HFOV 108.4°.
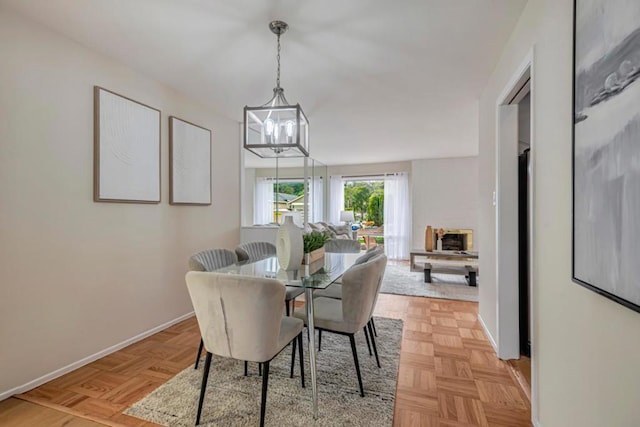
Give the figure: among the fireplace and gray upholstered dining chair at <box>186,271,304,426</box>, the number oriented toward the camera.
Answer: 1

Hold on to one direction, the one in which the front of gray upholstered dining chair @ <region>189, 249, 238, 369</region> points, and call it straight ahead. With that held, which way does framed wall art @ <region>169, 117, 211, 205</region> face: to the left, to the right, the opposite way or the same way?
the same way

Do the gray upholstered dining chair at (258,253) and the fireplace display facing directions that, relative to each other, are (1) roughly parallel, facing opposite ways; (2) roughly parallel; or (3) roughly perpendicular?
roughly perpendicular

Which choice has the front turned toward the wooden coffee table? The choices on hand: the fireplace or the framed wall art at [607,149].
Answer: the fireplace

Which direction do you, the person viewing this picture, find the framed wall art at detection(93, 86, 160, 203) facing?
facing the viewer and to the right of the viewer

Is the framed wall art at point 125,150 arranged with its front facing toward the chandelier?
yes

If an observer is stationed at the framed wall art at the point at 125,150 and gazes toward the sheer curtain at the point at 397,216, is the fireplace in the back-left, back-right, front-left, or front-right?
front-right

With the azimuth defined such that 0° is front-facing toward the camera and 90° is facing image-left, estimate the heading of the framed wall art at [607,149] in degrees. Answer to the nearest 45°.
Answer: approximately 45°

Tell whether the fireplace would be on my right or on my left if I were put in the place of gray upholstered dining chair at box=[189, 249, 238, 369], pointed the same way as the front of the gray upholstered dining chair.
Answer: on my left

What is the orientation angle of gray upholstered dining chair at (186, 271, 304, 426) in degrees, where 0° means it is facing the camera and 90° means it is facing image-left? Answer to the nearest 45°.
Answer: approximately 225°

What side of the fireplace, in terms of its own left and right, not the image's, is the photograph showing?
front

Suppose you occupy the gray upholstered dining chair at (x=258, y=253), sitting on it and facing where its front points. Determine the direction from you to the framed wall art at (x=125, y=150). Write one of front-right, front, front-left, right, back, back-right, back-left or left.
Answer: back-right
